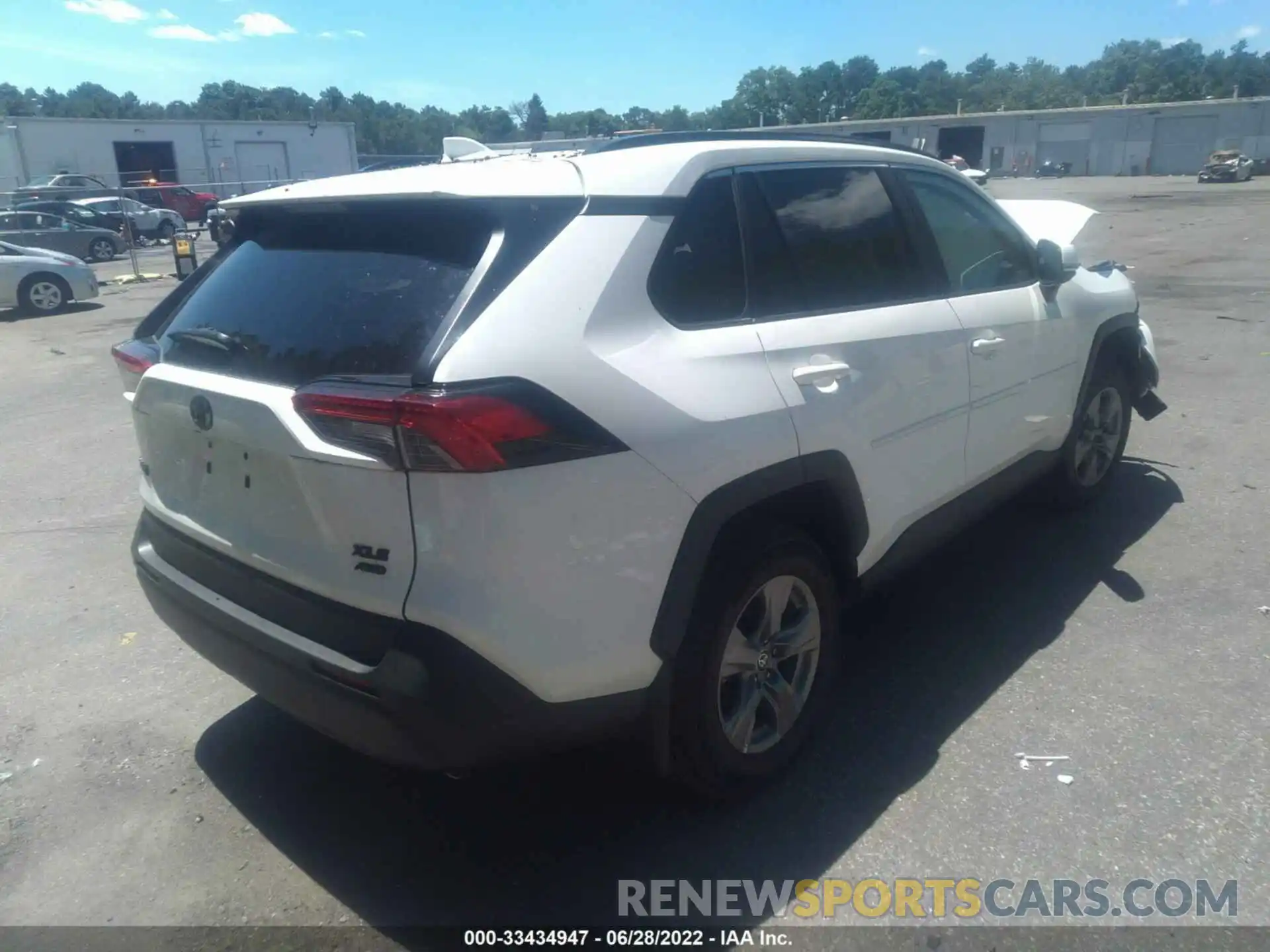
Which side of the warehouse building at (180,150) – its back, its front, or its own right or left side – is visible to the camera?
front

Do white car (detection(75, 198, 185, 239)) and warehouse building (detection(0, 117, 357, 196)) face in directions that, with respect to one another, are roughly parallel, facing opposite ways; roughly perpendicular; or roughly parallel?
roughly perpendicular

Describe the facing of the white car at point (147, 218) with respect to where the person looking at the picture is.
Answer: facing to the right of the viewer

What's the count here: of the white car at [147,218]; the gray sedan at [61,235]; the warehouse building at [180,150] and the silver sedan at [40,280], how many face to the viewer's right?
3

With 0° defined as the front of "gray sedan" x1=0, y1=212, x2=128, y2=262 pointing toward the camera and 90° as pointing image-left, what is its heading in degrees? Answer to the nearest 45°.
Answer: approximately 270°

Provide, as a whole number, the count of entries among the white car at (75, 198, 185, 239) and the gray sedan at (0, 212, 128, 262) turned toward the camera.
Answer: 0

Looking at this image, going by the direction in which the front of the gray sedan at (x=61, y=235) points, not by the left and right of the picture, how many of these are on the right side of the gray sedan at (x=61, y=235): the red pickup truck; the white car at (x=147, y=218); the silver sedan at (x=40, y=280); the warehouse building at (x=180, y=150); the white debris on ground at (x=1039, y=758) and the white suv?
3

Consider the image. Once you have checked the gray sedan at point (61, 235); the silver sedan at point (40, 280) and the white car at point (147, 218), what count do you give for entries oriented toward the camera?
0

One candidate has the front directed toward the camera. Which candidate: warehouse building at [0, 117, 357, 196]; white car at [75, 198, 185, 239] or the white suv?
the warehouse building

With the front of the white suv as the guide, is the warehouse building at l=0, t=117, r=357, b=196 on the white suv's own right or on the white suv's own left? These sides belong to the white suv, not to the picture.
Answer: on the white suv's own left

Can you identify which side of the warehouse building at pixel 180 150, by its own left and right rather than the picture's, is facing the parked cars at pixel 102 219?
front

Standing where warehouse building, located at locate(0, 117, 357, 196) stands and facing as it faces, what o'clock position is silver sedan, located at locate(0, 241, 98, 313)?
The silver sedan is roughly at 12 o'clock from the warehouse building.

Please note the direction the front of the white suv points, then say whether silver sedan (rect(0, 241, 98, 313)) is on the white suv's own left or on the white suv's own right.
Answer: on the white suv's own left

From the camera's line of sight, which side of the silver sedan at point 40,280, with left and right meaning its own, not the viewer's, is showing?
right
